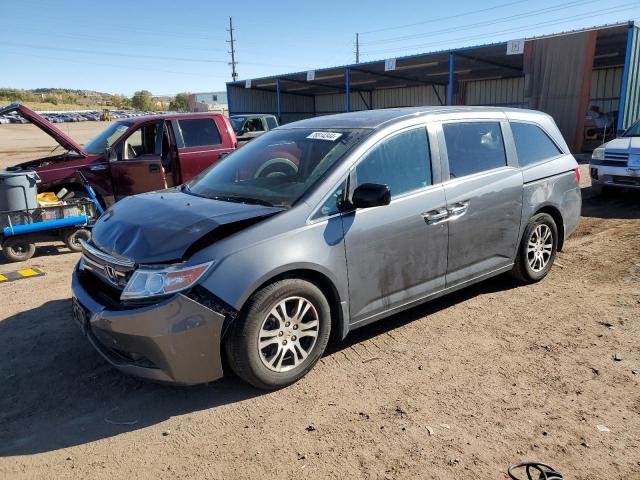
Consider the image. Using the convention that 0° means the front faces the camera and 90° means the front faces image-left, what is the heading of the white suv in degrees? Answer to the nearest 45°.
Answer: approximately 45°

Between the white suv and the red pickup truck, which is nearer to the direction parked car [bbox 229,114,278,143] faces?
the red pickup truck

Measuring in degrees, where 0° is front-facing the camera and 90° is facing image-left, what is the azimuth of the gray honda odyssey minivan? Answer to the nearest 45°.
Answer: approximately 45°

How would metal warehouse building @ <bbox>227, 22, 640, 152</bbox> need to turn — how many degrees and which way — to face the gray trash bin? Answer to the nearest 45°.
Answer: approximately 45° to its left

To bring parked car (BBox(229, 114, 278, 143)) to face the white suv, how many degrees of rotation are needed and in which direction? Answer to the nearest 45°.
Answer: approximately 90° to its left

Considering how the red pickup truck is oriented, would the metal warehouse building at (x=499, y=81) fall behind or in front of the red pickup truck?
behind

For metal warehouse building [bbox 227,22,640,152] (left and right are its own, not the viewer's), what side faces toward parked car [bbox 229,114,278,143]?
front

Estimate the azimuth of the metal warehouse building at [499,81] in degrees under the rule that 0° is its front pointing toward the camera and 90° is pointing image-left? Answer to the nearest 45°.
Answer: approximately 45°

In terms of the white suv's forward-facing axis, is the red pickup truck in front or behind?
in front
